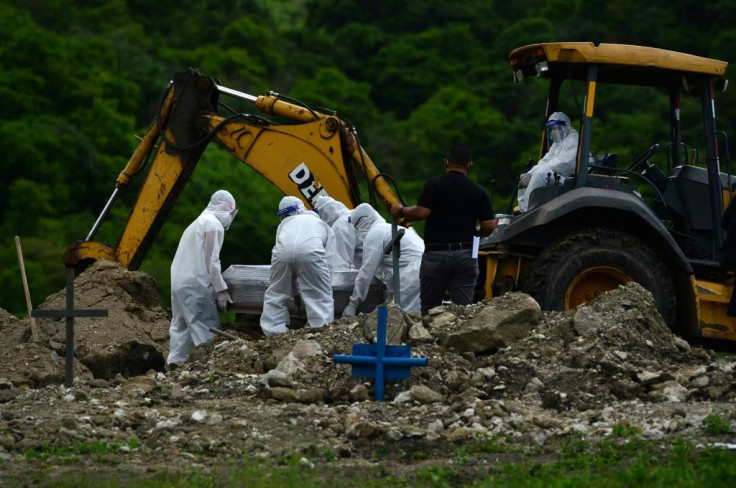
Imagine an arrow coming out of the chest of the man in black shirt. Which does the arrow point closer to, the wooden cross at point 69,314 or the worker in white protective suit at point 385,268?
the worker in white protective suit

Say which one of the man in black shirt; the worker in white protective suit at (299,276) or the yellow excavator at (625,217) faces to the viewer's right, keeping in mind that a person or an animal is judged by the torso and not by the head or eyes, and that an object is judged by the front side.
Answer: the yellow excavator

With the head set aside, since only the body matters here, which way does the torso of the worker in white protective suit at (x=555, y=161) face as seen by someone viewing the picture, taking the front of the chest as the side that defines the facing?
to the viewer's left

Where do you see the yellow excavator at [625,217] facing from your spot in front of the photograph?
facing to the right of the viewer

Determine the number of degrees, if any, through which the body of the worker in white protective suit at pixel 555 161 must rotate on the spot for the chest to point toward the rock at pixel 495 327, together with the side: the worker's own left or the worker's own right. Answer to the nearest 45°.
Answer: approximately 90° to the worker's own left

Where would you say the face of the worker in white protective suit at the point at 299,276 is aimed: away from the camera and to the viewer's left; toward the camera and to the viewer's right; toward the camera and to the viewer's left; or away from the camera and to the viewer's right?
away from the camera and to the viewer's left

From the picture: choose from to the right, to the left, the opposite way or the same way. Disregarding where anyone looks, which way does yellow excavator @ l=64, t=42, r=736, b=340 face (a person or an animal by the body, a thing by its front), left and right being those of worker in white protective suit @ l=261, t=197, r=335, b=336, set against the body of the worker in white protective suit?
to the right

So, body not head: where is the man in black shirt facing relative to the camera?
away from the camera

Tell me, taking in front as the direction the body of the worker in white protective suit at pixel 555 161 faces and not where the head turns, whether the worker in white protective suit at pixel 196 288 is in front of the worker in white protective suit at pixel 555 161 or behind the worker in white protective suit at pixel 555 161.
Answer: in front

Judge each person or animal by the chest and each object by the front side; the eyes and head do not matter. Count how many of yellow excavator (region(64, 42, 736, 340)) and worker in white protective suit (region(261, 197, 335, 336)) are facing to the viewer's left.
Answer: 0

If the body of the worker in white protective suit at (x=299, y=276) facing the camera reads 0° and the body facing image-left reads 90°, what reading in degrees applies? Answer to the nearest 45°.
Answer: approximately 180°

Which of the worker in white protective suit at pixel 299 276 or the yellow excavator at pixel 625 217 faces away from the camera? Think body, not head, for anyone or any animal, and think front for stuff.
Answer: the worker in white protective suit

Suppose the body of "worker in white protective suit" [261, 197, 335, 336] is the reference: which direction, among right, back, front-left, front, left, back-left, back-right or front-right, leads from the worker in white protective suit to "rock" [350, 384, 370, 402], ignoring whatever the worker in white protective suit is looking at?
back

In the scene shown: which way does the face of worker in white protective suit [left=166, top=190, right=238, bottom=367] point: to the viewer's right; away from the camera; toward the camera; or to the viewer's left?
to the viewer's right
